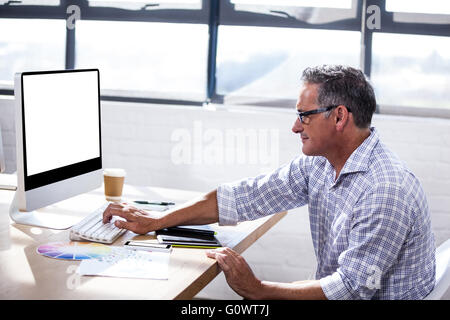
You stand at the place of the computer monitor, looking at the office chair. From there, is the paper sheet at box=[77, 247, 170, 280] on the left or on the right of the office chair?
right

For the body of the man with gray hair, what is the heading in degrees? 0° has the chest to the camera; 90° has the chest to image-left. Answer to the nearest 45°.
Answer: approximately 90°

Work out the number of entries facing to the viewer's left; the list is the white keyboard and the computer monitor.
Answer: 0

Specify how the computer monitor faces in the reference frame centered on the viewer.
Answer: facing the viewer and to the right of the viewer

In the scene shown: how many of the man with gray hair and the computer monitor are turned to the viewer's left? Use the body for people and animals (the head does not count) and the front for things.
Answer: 1

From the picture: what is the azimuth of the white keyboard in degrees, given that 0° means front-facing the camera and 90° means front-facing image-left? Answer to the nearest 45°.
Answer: approximately 315°

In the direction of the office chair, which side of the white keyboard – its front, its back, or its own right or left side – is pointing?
front

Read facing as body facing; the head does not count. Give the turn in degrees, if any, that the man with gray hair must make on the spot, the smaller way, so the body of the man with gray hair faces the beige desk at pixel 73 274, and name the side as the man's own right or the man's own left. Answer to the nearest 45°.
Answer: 0° — they already face it

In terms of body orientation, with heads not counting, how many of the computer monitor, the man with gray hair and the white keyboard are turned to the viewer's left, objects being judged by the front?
1

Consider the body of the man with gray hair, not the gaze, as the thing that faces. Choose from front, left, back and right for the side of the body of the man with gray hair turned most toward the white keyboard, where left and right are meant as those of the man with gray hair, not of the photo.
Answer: front

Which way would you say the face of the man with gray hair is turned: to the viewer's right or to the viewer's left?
to the viewer's left
